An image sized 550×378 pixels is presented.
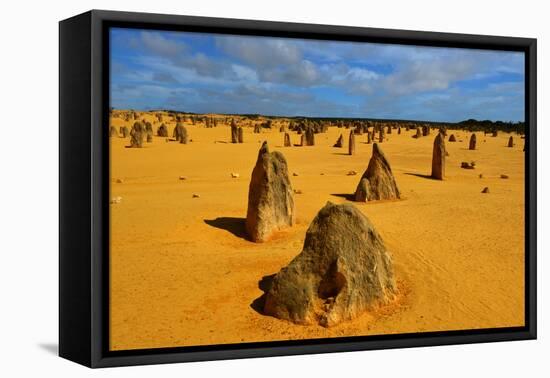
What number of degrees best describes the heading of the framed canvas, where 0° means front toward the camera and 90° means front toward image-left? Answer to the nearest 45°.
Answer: approximately 315°
